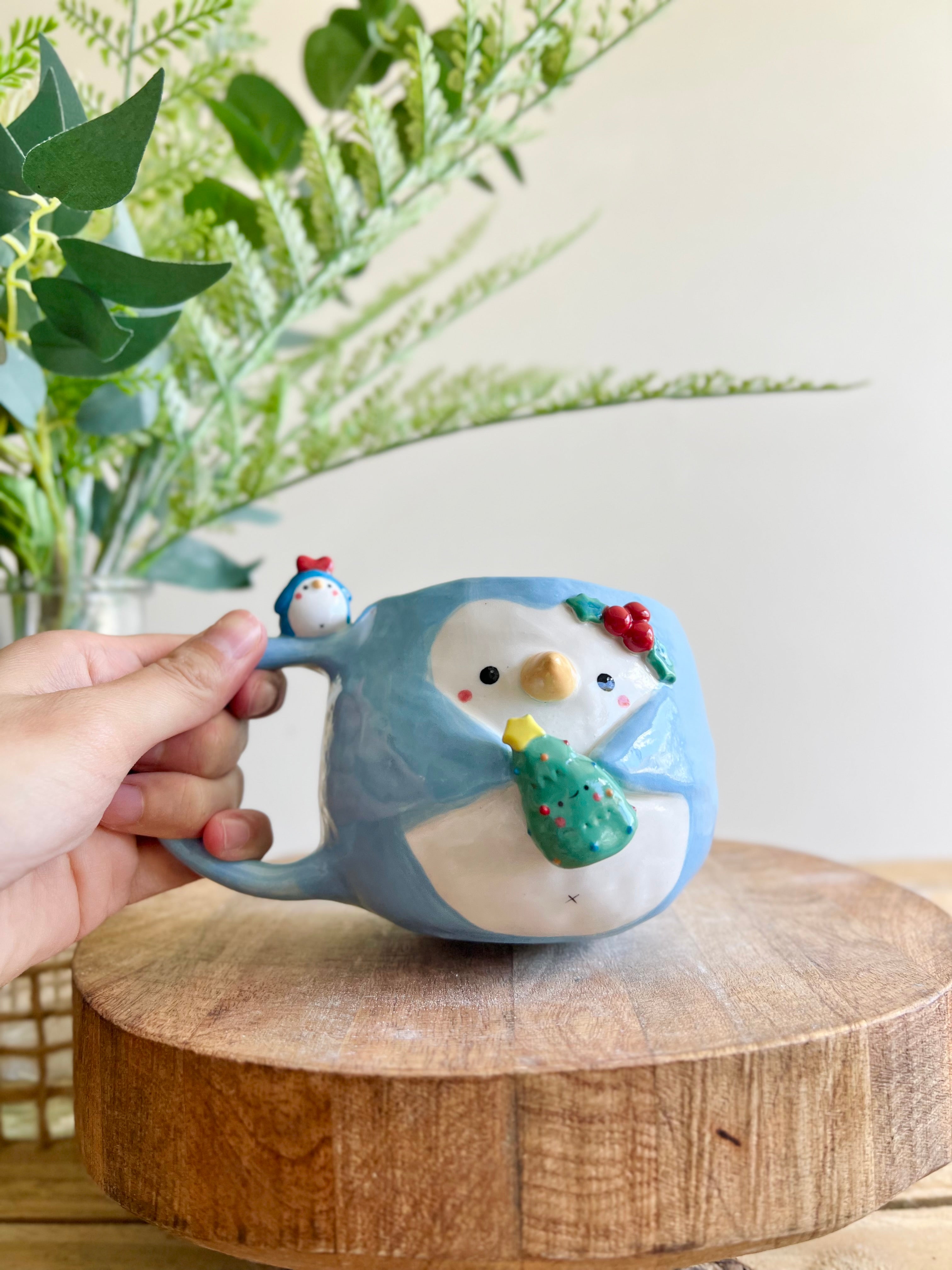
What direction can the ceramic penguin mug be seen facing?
toward the camera
